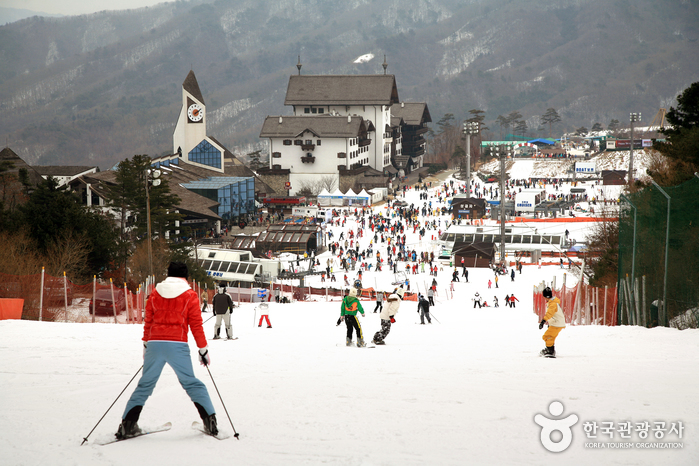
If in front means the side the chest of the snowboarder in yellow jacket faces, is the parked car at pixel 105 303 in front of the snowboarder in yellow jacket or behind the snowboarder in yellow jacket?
in front

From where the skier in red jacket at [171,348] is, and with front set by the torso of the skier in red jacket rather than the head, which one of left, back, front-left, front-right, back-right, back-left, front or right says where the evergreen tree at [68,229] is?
front

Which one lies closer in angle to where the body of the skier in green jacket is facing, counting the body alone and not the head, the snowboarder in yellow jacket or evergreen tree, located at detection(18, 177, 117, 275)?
the evergreen tree

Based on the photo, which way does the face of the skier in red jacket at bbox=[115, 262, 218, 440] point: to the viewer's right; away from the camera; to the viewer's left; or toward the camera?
away from the camera

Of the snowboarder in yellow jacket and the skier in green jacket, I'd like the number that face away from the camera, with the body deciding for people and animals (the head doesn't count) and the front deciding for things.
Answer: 1

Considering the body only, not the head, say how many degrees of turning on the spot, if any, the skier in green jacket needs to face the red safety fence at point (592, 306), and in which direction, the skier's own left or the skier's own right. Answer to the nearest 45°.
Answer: approximately 45° to the skier's own right

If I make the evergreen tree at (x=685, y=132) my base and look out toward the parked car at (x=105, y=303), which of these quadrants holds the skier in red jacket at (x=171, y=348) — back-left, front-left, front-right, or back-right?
front-left

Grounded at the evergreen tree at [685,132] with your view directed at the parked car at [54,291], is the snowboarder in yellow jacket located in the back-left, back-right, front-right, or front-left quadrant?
front-left

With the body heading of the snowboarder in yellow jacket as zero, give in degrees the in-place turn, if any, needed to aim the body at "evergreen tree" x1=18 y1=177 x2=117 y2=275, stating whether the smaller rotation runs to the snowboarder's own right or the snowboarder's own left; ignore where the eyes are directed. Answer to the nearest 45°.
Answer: approximately 45° to the snowboarder's own right

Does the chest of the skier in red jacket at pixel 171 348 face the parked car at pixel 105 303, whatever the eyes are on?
yes

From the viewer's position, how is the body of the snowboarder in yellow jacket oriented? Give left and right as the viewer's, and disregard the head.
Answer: facing to the left of the viewer

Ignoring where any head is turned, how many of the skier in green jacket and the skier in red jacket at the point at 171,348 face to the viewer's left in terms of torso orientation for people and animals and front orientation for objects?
0

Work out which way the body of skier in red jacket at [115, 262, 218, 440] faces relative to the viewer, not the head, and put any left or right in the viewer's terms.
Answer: facing away from the viewer

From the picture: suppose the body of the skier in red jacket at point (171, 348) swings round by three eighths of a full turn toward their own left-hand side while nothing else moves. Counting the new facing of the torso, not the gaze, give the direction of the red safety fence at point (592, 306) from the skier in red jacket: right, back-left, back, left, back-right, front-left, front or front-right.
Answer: back

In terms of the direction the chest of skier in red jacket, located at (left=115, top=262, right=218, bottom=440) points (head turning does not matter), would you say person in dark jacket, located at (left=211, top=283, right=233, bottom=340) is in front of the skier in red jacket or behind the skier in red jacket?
in front

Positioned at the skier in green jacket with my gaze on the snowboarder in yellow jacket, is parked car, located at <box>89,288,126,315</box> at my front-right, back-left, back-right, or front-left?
back-left
